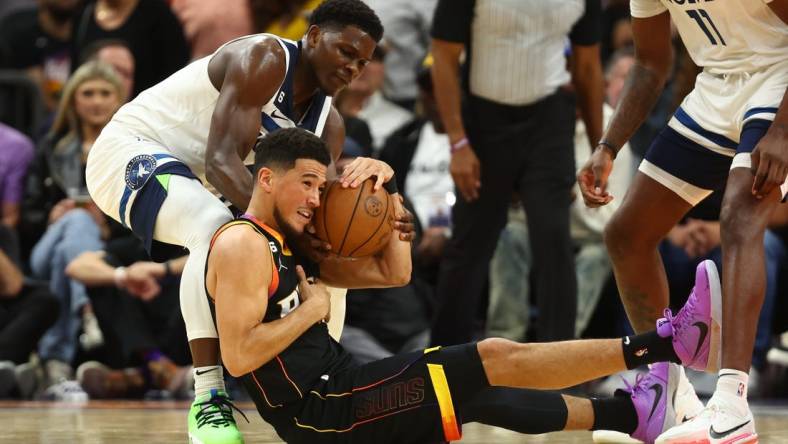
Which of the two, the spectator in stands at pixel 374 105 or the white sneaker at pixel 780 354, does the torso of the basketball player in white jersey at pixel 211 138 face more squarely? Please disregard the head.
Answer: the white sneaker

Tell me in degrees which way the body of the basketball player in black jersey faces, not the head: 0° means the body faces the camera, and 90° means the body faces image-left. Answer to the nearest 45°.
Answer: approximately 270°

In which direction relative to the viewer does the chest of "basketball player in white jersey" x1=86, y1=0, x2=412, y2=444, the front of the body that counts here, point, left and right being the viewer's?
facing the viewer and to the right of the viewer

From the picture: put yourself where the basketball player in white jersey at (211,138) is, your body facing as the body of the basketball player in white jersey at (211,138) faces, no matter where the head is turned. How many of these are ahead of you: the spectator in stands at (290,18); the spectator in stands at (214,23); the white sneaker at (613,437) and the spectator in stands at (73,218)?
1

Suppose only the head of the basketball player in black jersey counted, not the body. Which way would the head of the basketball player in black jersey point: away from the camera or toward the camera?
toward the camera

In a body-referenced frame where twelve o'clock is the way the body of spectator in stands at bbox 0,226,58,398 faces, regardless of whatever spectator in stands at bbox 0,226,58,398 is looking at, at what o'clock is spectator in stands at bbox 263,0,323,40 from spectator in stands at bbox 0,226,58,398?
spectator in stands at bbox 263,0,323,40 is roughly at 8 o'clock from spectator in stands at bbox 0,226,58,398.

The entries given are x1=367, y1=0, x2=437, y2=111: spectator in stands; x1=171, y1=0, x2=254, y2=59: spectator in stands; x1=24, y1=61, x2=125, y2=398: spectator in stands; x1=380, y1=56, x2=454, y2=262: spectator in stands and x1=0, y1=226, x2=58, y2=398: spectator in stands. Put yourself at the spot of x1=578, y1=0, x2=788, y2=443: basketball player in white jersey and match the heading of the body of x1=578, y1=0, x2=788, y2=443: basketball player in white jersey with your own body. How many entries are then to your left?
0

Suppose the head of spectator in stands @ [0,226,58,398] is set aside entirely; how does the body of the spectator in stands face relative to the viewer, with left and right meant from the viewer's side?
facing the viewer

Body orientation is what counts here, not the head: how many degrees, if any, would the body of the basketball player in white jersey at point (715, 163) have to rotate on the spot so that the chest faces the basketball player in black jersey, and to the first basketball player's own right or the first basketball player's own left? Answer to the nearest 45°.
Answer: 0° — they already face them

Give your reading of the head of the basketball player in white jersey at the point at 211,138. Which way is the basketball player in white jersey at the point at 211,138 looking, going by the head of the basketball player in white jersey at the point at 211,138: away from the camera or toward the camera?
toward the camera
